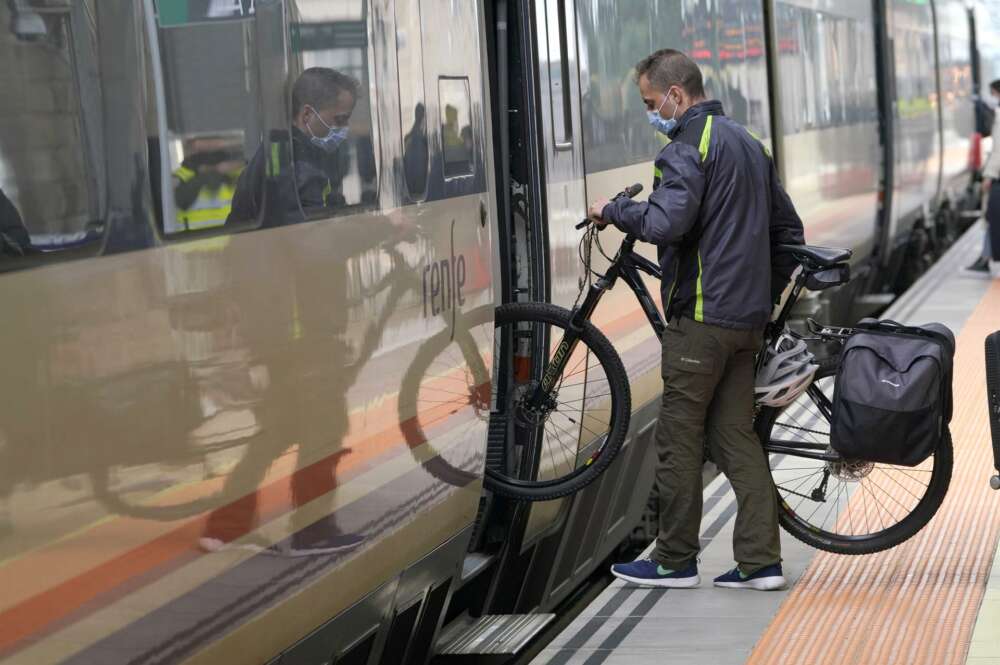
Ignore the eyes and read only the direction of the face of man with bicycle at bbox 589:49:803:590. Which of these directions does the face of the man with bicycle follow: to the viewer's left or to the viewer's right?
to the viewer's left

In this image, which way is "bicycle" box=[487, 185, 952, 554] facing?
to the viewer's left
